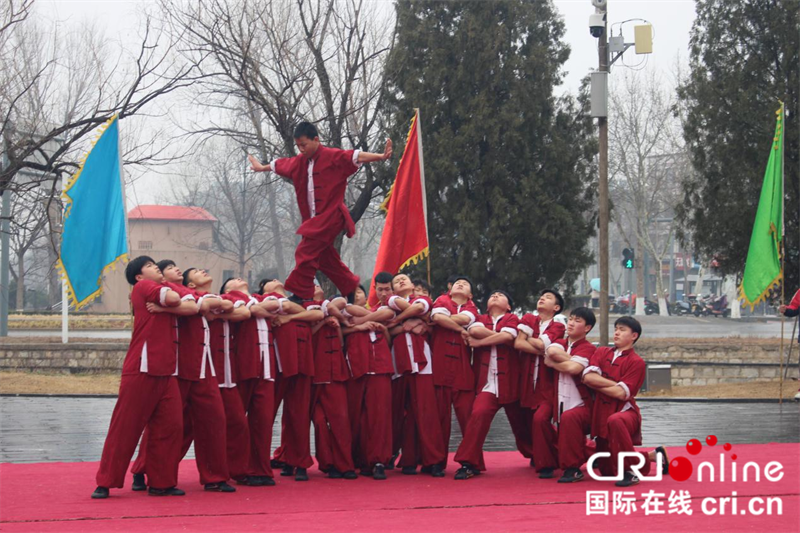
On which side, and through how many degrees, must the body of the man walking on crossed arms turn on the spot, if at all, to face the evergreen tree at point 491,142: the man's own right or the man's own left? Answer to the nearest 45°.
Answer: approximately 135° to the man's own right

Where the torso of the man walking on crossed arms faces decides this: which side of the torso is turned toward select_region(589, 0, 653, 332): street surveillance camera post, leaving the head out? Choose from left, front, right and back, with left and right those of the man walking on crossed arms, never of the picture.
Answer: back

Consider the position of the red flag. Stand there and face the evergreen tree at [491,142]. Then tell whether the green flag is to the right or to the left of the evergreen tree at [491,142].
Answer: right

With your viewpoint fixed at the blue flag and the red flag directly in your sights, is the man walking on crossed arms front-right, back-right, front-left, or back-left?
front-right

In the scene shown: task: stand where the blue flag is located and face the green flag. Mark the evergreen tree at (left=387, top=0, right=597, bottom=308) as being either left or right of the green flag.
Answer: left

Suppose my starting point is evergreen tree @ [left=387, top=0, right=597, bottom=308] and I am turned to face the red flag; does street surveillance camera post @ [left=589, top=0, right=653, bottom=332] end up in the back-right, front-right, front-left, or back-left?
front-left

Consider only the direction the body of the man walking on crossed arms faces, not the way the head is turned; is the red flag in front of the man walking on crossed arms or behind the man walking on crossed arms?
behind

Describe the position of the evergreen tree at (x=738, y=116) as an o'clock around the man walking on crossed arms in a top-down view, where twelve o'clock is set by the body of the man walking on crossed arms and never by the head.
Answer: The evergreen tree is roughly at 6 o'clock from the man walking on crossed arms.

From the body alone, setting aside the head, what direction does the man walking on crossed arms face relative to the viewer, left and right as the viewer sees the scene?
facing the viewer and to the left of the viewer

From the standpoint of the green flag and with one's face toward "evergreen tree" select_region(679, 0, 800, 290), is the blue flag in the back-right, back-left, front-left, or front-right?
back-left

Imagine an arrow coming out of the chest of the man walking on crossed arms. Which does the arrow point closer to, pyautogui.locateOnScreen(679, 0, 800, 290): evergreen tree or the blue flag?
the blue flag
